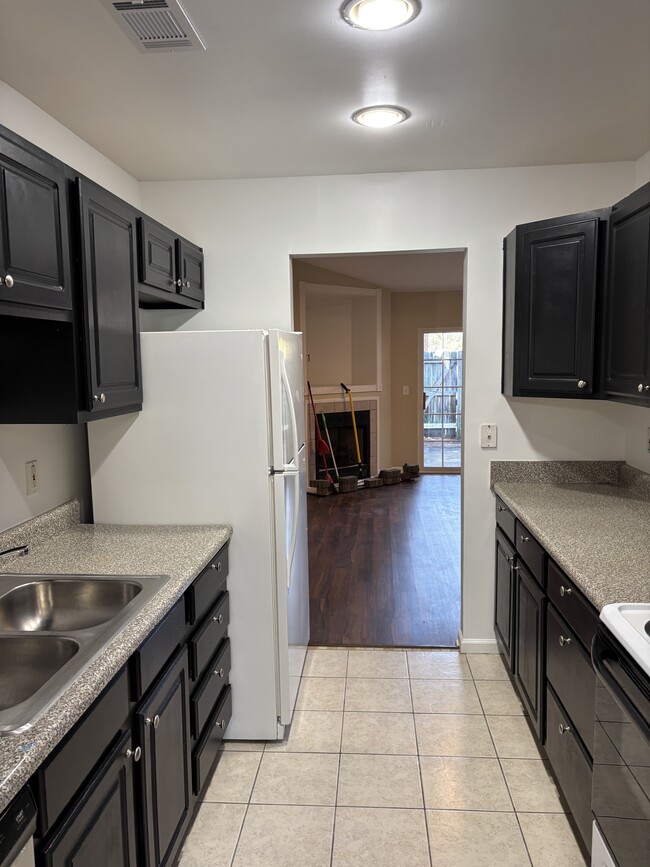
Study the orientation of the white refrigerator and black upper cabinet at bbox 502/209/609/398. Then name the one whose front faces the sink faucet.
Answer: the black upper cabinet

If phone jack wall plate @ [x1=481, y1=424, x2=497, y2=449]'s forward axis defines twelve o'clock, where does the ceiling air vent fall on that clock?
The ceiling air vent is roughly at 1 o'clock from the phone jack wall plate.

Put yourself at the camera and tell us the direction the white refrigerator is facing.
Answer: facing to the right of the viewer

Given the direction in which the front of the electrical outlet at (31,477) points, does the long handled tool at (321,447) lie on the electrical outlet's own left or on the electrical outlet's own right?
on the electrical outlet's own left

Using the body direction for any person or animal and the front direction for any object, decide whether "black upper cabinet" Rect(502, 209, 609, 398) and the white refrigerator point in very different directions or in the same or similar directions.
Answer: very different directions

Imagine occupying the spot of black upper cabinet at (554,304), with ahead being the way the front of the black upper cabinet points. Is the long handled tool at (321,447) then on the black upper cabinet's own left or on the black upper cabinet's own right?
on the black upper cabinet's own right

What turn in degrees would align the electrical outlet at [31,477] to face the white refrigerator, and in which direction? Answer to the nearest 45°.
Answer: approximately 45° to its left

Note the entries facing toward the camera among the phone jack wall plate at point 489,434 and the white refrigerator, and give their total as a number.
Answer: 1

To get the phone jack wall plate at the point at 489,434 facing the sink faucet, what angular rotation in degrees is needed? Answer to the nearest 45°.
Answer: approximately 45° to its right

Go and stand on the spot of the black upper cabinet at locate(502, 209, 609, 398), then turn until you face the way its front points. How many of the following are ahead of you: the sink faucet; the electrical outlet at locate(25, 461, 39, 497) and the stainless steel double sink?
3

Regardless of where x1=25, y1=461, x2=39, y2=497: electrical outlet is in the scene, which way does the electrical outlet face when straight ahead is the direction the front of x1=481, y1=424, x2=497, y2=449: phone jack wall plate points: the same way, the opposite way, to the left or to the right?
to the left

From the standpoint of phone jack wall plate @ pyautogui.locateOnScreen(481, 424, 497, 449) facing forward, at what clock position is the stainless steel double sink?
The stainless steel double sink is roughly at 1 o'clock from the phone jack wall plate.

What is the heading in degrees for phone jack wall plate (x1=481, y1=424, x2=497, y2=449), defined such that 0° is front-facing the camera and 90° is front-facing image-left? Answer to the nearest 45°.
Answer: approximately 0°
